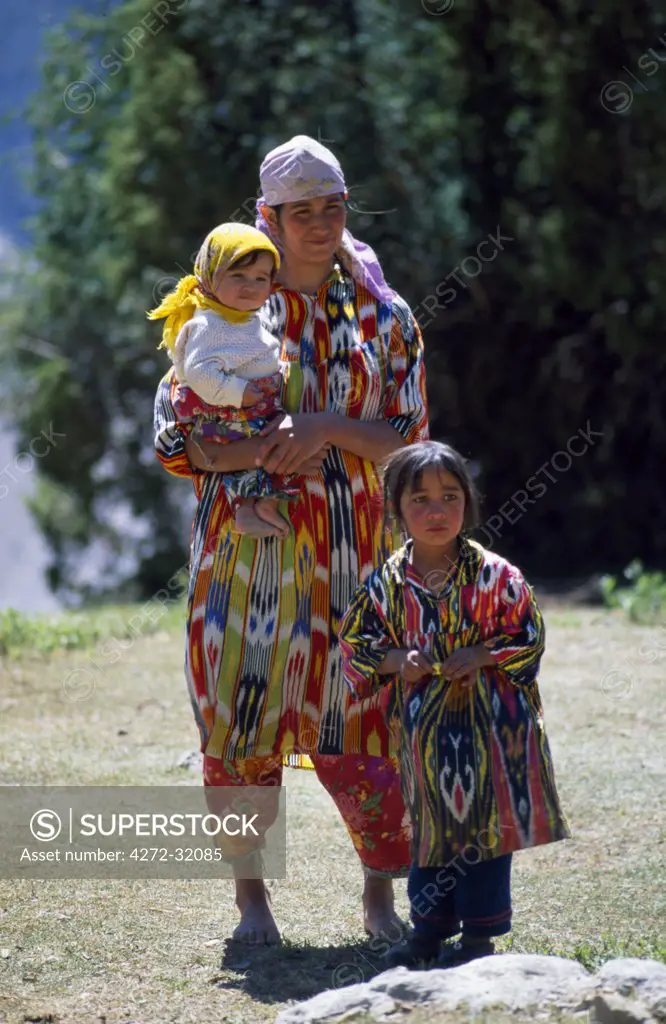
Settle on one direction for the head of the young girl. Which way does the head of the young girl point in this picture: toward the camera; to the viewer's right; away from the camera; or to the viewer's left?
toward the camera

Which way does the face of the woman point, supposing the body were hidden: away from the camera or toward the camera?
toward the camera

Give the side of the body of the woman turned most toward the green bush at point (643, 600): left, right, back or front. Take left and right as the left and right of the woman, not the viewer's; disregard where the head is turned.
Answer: back

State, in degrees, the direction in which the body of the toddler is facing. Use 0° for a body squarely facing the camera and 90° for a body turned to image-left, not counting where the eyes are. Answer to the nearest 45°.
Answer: approximately 315°

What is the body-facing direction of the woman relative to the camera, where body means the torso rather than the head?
toward the camera

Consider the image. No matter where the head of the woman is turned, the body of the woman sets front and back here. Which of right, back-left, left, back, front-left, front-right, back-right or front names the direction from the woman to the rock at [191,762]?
back

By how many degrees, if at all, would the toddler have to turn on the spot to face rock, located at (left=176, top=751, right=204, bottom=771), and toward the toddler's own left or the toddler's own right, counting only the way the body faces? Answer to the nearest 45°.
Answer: approximately 135° to the toddler's own left
